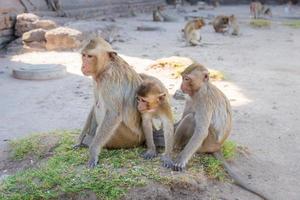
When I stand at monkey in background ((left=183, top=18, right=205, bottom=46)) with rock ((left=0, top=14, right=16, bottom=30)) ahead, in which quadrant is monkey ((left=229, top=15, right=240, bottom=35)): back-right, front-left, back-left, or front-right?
back-right

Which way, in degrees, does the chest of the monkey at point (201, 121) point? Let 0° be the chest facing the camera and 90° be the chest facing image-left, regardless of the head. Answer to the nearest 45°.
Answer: approximately 90°

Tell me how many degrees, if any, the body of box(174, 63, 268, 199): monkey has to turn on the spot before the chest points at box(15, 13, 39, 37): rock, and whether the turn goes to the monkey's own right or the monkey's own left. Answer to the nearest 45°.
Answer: approximately 45° to the monkey's own right
